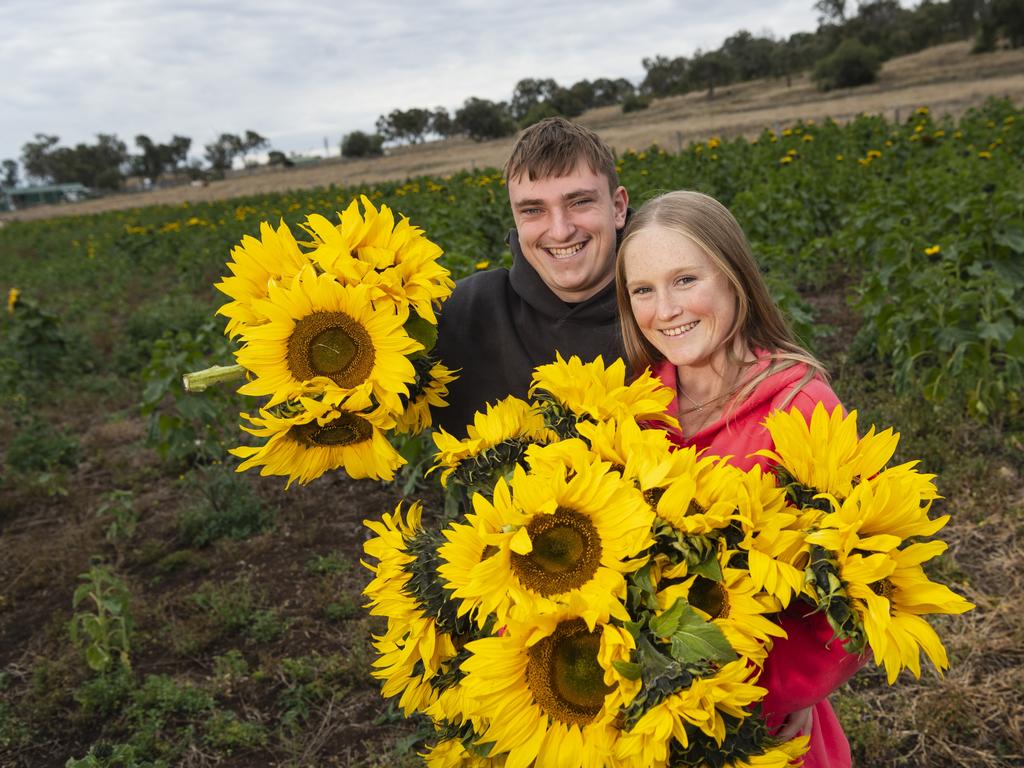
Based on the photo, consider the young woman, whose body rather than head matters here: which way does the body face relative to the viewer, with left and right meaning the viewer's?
facing the viewer and to the left of the viewer

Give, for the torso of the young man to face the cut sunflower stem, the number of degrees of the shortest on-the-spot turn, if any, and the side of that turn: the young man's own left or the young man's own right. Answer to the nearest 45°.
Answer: approximately 45° to the young man's own right

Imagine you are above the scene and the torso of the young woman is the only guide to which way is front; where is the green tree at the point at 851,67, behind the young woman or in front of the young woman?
behind

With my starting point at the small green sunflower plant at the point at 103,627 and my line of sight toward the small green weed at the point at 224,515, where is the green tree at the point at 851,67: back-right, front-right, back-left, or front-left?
front-right

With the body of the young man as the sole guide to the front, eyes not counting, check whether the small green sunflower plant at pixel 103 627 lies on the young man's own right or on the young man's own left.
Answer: on the young man's own right

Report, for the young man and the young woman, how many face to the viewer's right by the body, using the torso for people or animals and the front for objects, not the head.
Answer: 0

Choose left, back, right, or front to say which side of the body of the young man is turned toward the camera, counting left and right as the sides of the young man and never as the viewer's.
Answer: front

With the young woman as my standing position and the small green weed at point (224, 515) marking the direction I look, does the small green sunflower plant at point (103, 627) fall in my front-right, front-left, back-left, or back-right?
front-left

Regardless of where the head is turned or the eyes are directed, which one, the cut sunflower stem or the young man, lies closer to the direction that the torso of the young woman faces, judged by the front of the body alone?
the cut sunflower stem

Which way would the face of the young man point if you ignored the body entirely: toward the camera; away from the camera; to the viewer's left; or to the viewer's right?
toward the camera

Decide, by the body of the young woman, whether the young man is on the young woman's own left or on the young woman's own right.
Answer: on the young woman's own right
